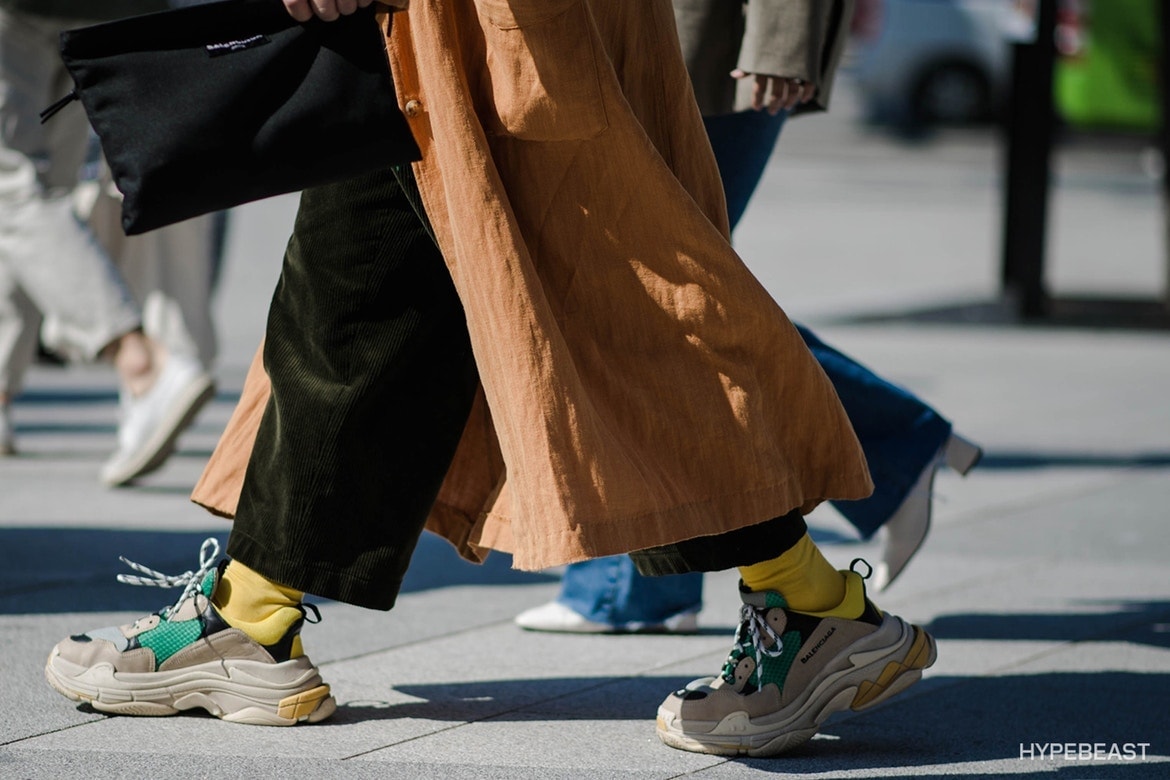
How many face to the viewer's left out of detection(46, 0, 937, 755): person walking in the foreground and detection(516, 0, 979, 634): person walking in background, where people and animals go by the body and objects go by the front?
2

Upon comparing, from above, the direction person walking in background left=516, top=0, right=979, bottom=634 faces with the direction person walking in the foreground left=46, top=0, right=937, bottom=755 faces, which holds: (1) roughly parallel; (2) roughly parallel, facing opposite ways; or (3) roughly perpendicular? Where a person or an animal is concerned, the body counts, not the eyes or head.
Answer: roughly parallel

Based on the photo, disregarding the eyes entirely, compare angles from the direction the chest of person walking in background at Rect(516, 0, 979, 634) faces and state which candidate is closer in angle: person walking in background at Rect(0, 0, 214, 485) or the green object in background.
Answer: the person walking in background

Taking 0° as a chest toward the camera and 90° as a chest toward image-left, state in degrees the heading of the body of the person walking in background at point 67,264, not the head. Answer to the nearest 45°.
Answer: approximately 90°

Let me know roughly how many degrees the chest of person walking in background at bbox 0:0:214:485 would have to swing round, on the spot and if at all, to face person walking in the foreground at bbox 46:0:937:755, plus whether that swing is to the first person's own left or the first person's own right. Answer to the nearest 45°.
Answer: approximately 90° to the first person's own left

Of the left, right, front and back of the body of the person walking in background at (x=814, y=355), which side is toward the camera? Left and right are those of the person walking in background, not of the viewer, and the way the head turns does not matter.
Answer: left

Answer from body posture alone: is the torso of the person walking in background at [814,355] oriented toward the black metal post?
no

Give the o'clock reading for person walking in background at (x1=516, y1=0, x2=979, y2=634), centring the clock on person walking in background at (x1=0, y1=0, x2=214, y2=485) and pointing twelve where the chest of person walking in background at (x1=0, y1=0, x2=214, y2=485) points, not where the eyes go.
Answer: person walking in background at (x1=516, y1=0, x2=979, y2=634) is roughly at 8 o'clock from person walking in background at (x1=0, y1=0, x2=214, y2=485).

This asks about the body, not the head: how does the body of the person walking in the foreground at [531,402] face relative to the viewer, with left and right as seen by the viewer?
facing to the left of the viewer

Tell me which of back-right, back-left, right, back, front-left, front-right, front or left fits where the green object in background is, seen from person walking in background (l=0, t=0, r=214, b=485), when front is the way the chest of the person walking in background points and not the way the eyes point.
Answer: back-right

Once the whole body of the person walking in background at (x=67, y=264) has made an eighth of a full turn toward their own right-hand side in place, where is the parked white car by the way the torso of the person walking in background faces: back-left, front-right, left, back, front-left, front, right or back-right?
right

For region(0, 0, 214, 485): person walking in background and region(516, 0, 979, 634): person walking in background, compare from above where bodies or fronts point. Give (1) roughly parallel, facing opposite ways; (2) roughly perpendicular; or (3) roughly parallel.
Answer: roughly parallel

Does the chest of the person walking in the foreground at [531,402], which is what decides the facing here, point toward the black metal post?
no

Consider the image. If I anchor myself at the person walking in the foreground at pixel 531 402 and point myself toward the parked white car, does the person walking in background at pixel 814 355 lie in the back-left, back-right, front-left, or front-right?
front-right

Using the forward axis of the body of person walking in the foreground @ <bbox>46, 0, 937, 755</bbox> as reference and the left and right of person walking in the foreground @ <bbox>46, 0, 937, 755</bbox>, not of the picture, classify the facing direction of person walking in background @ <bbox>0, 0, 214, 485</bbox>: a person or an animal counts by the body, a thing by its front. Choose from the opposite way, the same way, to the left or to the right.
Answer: the same way

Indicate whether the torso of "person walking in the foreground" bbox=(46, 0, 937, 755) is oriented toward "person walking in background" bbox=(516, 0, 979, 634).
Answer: no

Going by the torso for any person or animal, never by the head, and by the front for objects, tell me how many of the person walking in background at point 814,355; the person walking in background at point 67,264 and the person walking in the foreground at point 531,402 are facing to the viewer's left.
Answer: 3
